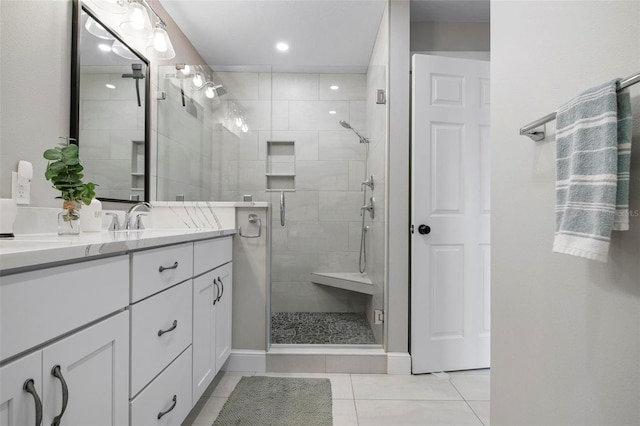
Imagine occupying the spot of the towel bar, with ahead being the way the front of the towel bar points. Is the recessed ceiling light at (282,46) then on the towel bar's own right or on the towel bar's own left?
on the towel bar's own right

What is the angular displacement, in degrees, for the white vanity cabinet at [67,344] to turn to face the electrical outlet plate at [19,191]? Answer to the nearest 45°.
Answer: approximately 135° to its left

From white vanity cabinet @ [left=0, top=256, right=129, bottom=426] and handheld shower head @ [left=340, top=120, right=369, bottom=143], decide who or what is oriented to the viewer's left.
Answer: the handheld shower head

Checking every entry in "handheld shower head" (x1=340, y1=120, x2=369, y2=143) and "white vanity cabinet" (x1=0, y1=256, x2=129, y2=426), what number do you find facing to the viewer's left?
1

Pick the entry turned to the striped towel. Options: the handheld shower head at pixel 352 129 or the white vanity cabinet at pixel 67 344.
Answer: the white vanity cabinet

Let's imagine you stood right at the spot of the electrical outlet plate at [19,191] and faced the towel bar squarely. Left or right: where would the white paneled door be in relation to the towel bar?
left

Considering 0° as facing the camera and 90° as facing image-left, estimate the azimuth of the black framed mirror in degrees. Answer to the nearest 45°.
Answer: approximately 315°

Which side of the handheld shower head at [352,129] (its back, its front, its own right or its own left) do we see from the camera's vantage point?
left
